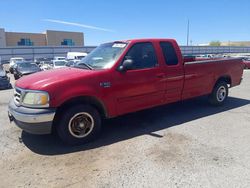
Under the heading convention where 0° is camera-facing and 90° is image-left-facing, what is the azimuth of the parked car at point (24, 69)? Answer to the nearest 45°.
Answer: approximately 45°

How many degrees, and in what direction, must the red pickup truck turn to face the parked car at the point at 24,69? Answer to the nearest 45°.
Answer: approximately 90° to its right

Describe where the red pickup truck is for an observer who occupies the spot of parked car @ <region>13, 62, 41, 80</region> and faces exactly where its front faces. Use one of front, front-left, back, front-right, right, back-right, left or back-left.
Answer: front-left

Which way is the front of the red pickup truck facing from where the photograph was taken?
facing the viewer and to the left of the viewer

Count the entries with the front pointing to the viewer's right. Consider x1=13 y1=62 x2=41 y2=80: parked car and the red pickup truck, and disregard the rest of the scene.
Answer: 0
